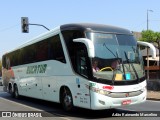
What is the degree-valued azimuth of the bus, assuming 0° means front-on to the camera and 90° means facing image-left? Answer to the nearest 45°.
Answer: approximately 315°
